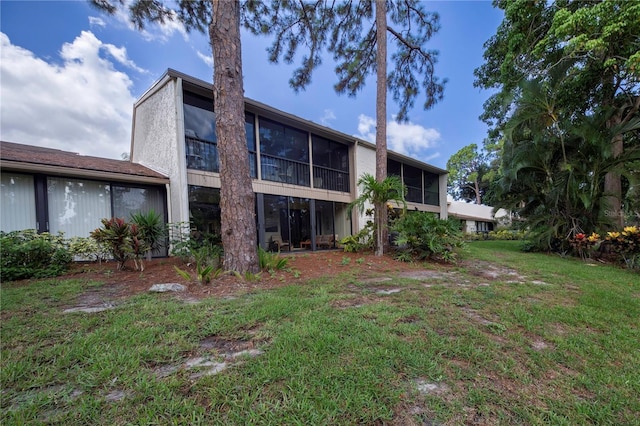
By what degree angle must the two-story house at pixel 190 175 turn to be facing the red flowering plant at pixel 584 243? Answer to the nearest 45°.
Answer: approximately 45° to its left

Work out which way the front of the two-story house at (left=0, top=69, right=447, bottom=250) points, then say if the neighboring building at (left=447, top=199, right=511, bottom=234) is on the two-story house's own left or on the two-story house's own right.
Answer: on the two-story house's own left

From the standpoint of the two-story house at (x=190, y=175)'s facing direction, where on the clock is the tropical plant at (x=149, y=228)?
The tropical plant is roughly at 2 o'clock from the two-story house.

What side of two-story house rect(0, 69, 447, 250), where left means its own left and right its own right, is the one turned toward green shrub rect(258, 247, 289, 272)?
front

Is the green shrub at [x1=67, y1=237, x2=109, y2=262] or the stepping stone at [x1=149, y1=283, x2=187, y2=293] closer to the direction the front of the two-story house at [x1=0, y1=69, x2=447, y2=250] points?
the stepping stone

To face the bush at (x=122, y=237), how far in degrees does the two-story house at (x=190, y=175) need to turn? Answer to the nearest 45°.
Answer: approximately 45° to its right

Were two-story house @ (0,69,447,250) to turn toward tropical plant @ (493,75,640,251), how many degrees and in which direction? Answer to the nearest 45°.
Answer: approximately 45° to its left

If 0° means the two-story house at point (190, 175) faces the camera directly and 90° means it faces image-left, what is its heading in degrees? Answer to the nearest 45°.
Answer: approximately 315°

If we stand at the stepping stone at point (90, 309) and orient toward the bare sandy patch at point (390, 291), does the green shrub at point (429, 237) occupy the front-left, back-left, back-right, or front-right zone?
front-left

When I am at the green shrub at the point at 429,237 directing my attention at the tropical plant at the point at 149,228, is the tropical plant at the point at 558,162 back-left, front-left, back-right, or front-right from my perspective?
back-right

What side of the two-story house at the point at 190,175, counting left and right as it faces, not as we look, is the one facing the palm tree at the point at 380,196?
front

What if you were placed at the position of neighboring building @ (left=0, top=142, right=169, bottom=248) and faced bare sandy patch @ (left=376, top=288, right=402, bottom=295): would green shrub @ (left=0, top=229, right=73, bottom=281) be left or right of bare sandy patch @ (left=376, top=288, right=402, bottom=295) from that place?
right

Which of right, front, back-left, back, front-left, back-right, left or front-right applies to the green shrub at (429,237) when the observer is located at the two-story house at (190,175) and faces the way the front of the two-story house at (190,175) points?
front
